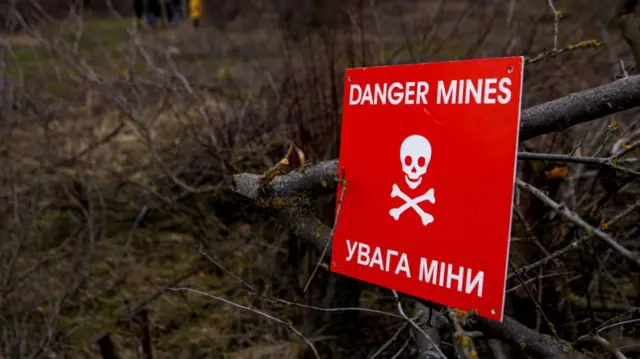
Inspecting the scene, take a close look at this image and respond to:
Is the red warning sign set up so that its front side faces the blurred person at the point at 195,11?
no

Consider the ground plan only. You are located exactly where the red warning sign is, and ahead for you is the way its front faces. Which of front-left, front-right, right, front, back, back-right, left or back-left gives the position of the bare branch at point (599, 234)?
back

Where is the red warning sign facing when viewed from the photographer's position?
facing the viewer and to the left of the viewer
